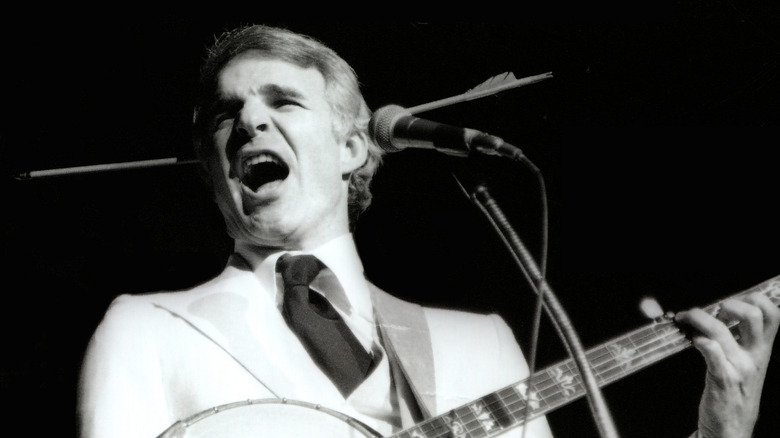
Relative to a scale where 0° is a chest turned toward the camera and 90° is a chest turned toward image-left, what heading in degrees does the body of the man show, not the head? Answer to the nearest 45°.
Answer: approximately 0°

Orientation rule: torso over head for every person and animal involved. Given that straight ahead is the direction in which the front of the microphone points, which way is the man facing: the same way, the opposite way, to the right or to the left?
to the left

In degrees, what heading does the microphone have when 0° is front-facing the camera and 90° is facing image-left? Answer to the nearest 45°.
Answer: approximately 90°

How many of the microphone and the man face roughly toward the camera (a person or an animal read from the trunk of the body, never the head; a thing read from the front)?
1
